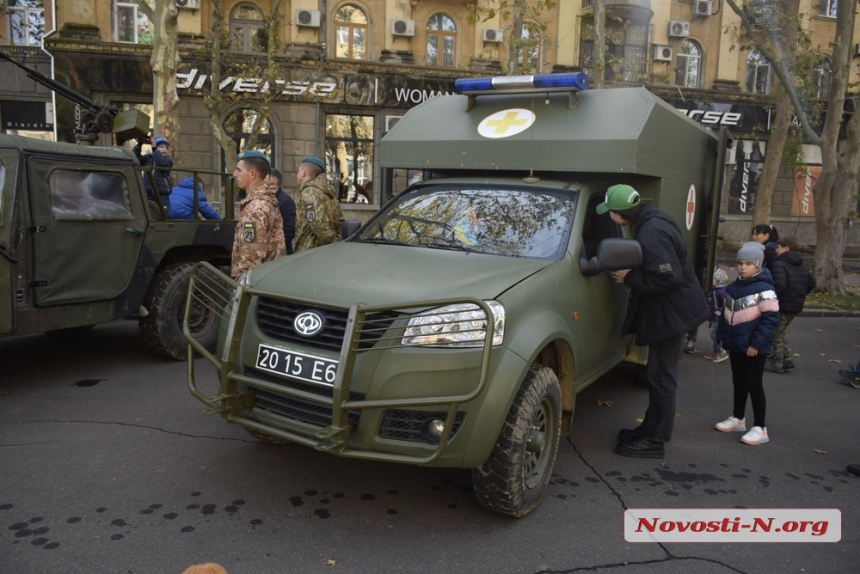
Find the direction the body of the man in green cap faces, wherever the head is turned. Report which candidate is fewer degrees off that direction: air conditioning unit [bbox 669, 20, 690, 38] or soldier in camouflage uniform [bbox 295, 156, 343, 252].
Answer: the soldier in camouflage uniform

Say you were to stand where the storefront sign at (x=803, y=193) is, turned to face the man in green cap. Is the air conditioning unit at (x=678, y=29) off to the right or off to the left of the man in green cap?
right

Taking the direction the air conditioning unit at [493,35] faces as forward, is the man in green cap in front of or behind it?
in front

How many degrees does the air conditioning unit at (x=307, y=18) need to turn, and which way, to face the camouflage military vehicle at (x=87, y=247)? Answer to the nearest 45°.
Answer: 0° — it already faces it

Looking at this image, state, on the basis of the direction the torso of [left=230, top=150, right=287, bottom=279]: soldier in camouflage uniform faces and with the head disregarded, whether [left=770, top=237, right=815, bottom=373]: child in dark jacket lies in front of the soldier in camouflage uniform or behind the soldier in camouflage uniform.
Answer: behind

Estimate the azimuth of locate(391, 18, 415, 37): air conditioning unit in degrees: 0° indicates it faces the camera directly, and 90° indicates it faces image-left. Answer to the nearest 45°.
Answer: approximately 0°

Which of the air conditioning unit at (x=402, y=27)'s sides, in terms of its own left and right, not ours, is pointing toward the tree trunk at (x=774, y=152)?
left

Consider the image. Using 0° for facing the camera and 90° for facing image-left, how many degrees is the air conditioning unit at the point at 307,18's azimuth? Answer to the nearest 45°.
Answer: approximately 0°

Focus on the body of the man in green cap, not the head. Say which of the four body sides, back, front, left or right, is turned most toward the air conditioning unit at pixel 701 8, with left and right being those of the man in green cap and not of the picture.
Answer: right

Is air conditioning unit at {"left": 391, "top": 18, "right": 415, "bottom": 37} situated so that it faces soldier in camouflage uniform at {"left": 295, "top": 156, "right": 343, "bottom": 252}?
yes
